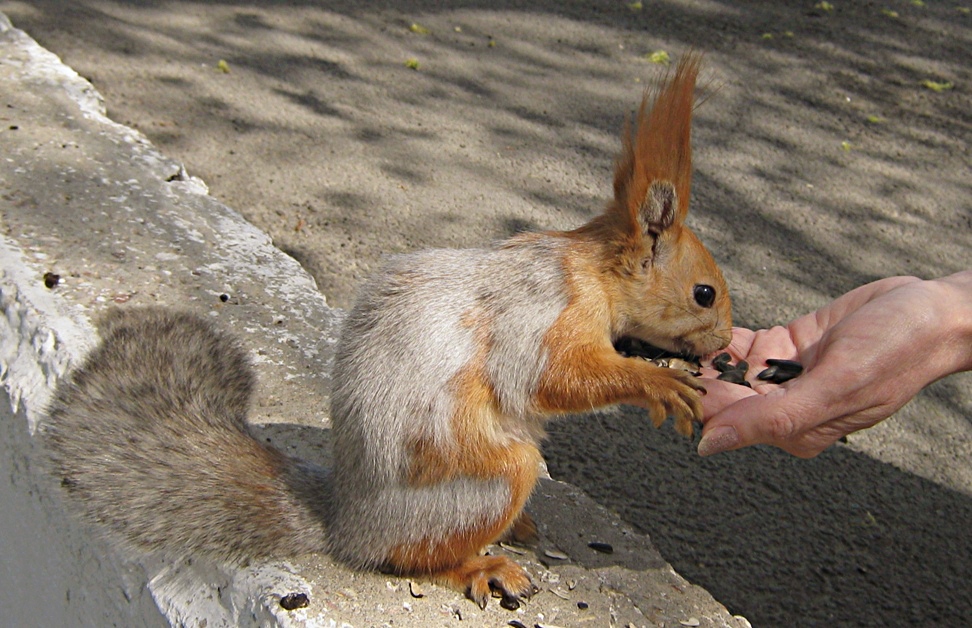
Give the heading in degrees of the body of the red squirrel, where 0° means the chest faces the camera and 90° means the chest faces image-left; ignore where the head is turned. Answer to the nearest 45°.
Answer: approximately 270°
